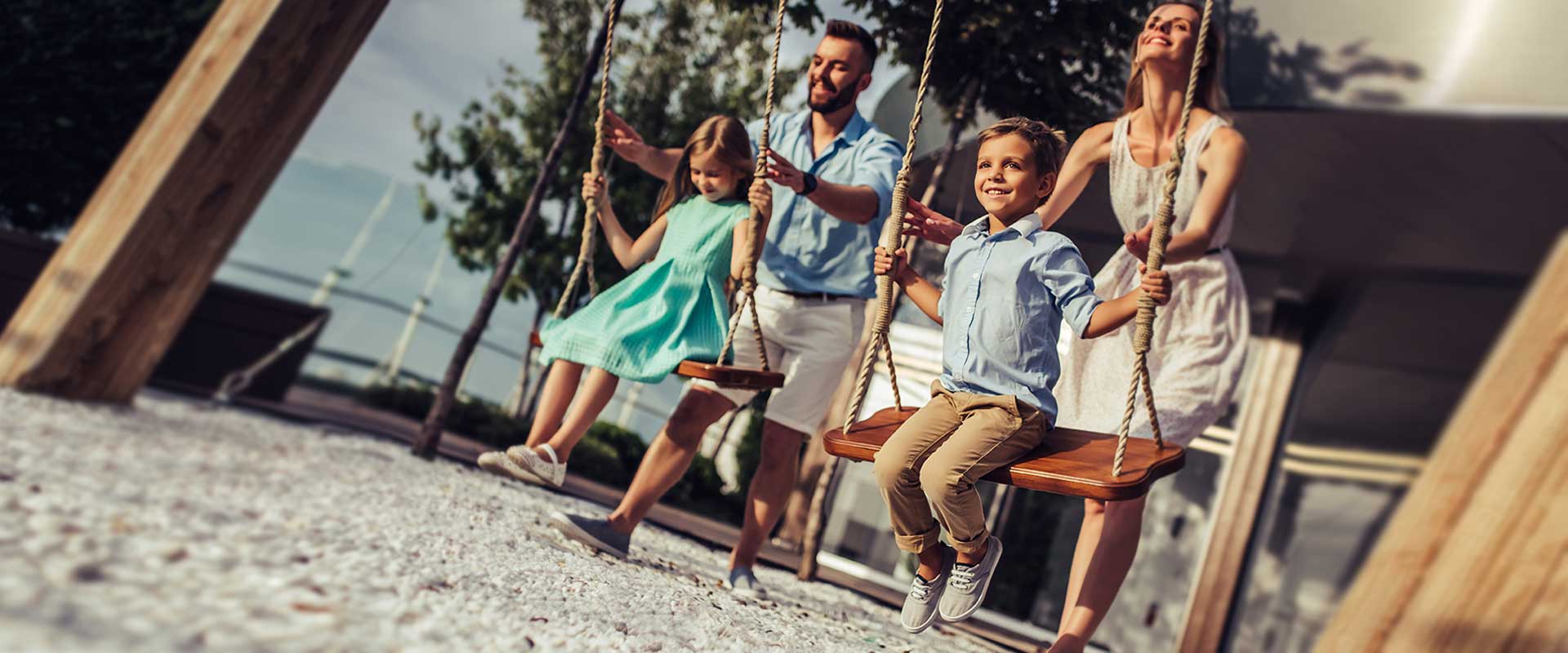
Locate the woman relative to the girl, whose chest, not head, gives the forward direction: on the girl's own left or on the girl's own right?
on the girl's own left

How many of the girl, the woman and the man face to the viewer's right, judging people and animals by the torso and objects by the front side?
0

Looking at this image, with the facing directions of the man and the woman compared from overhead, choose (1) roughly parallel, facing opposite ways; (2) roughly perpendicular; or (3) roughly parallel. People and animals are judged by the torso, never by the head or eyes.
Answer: roughly parallel

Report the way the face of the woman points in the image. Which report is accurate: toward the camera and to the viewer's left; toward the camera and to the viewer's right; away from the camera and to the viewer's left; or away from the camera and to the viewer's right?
toward the camera and to the viewer's left

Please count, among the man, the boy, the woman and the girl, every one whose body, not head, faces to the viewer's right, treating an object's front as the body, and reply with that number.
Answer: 0

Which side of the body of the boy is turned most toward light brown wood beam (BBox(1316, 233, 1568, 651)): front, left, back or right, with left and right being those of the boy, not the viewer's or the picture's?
left

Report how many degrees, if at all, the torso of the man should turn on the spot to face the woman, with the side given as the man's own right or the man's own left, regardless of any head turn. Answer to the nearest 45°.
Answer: approximately 90° to the man's own left

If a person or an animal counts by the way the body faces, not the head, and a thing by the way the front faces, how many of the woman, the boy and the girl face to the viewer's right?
0

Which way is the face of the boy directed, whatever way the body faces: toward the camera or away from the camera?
toward the camera

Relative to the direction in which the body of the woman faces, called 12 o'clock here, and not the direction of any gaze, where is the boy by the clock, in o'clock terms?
The boy is roughly at 12 o'clock from the woman.

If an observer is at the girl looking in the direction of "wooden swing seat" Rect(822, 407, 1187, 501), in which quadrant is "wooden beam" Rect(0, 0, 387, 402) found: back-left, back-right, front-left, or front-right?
back-right

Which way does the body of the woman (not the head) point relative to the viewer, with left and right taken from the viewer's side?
facing the viewer and to the left of the viewer

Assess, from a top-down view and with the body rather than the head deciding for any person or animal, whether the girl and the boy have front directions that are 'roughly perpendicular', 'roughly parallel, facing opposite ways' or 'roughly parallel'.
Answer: roughly parallel

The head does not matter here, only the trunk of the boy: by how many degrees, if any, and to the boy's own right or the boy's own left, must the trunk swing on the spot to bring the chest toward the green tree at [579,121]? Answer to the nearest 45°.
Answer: approximately 90° to the boy's own right
